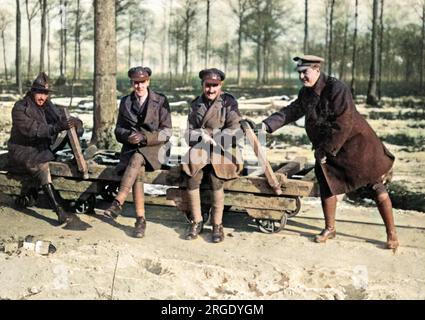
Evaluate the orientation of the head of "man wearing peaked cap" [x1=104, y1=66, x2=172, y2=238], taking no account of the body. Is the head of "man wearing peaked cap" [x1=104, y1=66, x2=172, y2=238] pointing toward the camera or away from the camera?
toward the camera

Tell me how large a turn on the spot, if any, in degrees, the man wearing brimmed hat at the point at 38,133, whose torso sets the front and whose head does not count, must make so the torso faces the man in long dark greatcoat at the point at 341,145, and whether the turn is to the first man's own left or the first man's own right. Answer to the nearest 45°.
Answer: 0° — they already face them

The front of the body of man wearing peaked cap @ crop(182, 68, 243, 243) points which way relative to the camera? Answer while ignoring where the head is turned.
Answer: toward the camera

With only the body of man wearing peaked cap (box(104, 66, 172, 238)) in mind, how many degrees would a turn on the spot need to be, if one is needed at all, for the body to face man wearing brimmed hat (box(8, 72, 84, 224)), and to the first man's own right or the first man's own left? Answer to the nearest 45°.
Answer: approximately 135° to the first man's own right

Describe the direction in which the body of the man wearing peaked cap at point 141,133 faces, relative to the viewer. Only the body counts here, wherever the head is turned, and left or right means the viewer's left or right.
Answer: facing the viewer

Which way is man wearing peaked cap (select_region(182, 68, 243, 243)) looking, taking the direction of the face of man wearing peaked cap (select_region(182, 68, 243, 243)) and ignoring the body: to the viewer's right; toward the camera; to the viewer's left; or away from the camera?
toward the camera

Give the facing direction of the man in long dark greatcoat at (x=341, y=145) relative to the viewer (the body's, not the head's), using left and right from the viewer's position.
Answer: facing the viewer and to the left of the viewer

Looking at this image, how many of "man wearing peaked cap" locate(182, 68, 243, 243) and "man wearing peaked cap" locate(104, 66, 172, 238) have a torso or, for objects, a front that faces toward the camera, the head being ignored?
2
